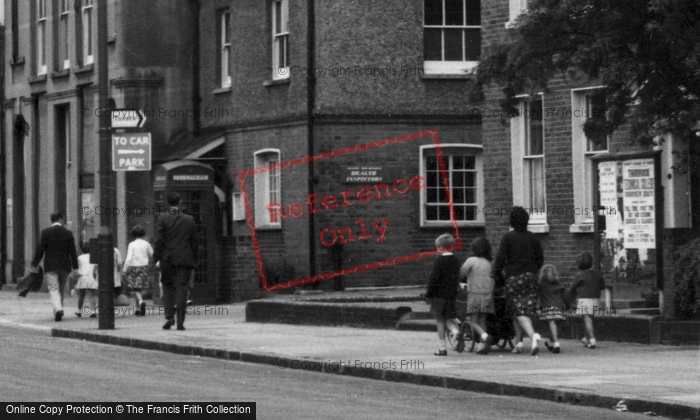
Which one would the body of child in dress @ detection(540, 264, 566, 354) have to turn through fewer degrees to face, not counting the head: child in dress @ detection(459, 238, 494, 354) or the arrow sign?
the arrow sign

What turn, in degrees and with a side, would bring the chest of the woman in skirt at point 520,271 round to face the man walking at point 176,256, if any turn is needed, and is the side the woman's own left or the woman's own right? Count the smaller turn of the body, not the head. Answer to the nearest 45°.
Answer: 0° — they already face them

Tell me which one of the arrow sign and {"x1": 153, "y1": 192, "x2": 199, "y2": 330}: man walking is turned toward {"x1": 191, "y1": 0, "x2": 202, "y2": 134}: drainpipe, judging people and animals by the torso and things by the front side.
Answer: the man walking

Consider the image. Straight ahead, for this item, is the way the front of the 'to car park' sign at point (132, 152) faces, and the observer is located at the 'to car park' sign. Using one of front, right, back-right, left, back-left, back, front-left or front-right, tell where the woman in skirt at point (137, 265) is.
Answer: back

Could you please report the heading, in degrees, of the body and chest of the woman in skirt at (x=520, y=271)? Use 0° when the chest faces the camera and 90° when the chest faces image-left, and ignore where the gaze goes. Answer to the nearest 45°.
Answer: approximately 135°

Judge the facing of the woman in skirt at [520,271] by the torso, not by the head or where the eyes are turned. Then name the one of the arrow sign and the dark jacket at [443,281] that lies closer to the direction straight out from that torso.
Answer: the arrow sign

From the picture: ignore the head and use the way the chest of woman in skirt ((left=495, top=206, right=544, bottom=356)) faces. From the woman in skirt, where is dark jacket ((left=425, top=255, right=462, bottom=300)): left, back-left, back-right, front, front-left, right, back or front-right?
front-left
